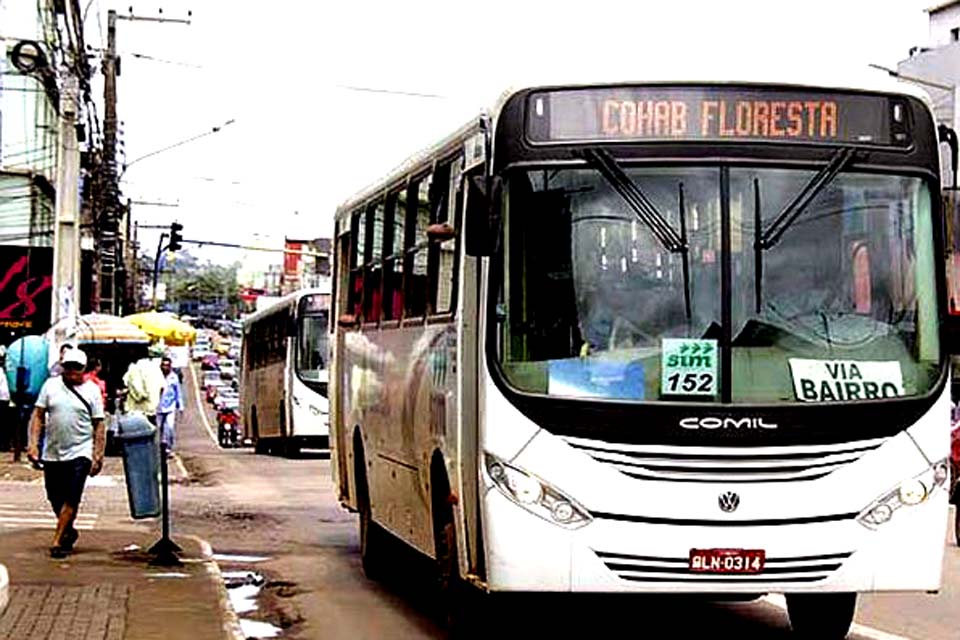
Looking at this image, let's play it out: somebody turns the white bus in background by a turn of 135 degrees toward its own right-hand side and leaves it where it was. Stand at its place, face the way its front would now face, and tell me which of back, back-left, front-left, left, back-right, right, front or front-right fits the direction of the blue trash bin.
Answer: left

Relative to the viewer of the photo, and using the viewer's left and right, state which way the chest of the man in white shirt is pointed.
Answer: facing the viewer

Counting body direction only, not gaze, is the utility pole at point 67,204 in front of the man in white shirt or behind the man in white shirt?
behind

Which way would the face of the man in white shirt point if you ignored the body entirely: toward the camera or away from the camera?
toward the camera

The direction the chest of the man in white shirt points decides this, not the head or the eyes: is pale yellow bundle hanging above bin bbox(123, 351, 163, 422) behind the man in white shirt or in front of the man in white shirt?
behind

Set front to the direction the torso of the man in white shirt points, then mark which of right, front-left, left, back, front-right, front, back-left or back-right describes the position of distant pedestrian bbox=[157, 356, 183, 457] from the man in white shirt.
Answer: back

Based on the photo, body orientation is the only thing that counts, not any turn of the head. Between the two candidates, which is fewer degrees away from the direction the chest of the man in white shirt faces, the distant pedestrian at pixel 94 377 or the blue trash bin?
the blue trash bin

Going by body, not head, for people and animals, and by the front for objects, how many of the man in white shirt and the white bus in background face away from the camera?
0

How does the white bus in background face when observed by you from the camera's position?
facing the viewer and to the right of the viewer

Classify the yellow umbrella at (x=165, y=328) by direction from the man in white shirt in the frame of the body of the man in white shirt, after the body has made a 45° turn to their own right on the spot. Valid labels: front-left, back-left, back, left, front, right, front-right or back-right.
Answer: back-right
